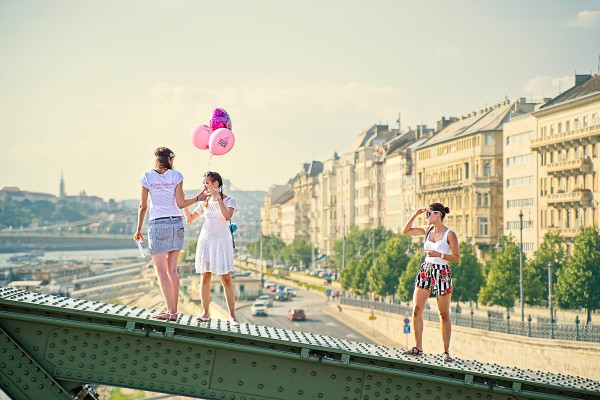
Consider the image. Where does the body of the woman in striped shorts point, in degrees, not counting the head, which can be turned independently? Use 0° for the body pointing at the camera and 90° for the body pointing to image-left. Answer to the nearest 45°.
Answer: approximately 45°

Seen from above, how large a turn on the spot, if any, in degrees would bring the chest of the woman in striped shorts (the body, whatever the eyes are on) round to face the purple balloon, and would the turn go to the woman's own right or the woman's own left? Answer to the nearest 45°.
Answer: approximately 45° to the woman's own right

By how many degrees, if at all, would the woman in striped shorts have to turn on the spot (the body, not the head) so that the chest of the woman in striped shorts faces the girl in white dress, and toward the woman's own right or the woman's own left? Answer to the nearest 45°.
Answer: approximately 45° to the woman's own right

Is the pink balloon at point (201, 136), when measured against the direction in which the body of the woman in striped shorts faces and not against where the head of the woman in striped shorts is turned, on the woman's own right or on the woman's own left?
on the woman's own right

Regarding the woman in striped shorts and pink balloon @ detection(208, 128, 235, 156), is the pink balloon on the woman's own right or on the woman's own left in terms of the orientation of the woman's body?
on the woman's own right
